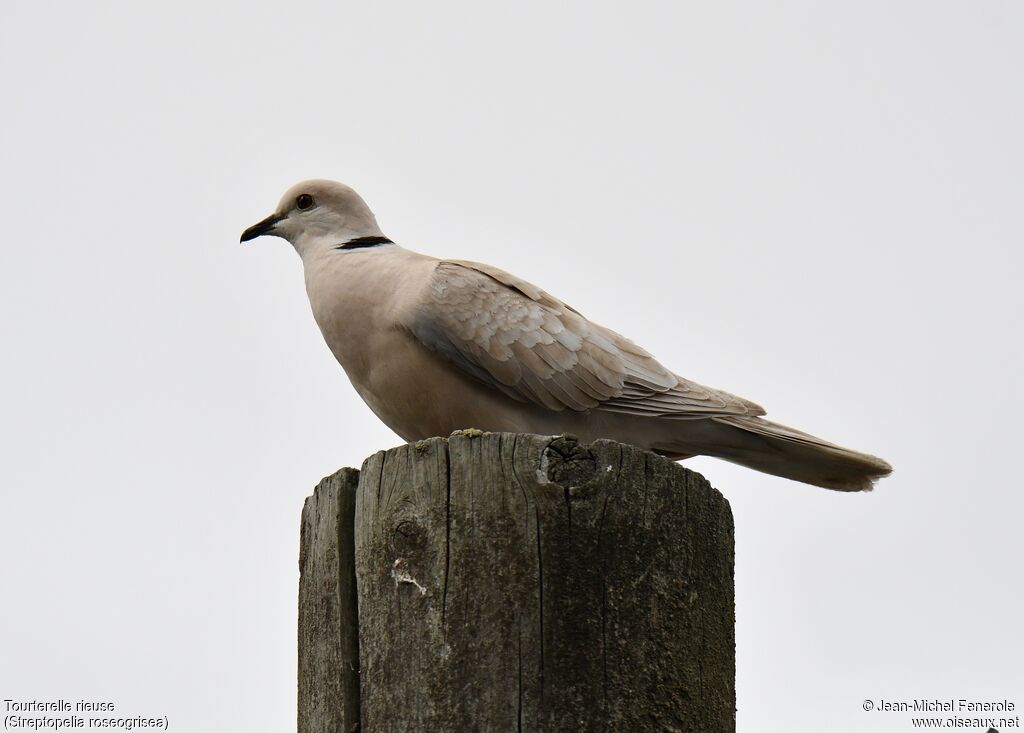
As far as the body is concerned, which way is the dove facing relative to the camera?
to the viewer's left
